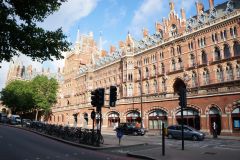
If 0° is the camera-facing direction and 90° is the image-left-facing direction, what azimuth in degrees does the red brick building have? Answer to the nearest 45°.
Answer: approximately 45°

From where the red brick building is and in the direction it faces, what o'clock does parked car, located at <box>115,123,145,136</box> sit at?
The parked car is roughly at 12 o'clock from the red brick building.
